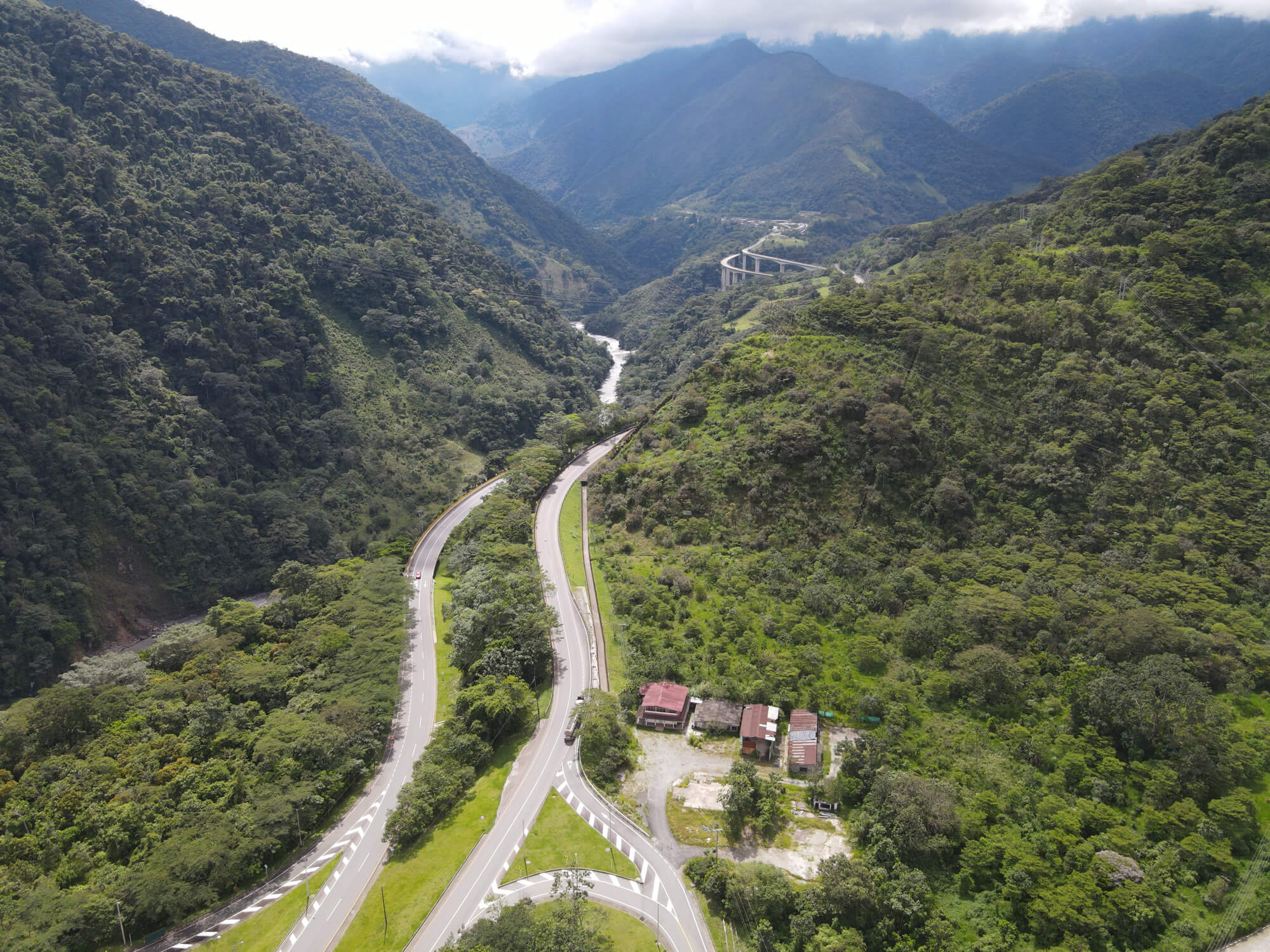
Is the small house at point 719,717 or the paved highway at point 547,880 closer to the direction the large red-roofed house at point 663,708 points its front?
the paved highway

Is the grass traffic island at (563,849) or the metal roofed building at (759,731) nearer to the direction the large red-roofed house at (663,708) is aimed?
the grass traffic island

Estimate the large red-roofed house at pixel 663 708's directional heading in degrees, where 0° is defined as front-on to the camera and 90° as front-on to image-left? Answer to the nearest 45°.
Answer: approximately 0°

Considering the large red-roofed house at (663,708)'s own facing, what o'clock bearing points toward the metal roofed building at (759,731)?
The metal roofed building is roughly at 10 o'clock from the large red-roofed house.

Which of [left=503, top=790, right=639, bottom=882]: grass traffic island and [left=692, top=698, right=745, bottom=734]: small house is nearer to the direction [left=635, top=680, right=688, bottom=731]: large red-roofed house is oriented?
the grass traffic island

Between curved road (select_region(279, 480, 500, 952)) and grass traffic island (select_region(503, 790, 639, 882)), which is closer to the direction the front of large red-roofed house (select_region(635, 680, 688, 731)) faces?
the grass traffic island

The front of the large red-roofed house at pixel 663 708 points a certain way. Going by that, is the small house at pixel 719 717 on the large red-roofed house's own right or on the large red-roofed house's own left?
on the large red-roofed house's own left

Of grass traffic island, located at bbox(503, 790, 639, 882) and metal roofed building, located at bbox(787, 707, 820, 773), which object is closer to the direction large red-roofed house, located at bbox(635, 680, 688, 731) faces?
the grass traffic island

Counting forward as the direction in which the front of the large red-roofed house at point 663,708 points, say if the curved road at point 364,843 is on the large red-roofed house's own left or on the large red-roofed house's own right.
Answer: on the large red-roofed house's own right
